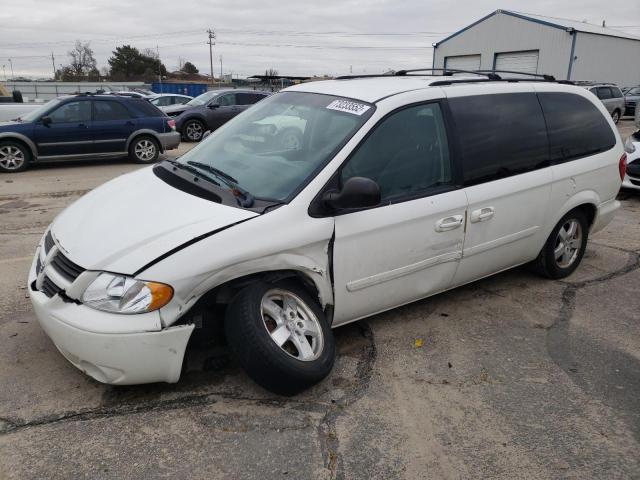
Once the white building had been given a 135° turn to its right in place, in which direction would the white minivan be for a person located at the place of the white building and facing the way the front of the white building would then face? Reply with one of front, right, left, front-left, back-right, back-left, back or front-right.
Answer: back

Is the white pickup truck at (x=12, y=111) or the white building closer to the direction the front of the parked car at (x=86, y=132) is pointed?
the white pickup truck

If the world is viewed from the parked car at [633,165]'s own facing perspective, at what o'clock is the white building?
The white building is roughly at 4 o'clock from the parked car.

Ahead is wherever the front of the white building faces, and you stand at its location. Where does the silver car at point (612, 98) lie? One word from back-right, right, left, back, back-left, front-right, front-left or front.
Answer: front-left

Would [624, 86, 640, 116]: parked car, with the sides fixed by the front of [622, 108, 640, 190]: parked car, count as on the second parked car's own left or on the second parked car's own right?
on the second parked car's own right

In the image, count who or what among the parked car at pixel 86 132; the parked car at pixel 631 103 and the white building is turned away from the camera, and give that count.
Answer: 0

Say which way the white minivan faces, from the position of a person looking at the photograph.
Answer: facing the viewer and to the left of the viewer

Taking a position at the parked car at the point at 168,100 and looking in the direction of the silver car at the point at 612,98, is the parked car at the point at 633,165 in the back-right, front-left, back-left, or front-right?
front-right

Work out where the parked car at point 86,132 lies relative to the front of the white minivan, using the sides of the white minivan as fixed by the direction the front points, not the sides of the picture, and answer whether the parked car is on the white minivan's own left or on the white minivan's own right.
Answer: on the white minivan's own right

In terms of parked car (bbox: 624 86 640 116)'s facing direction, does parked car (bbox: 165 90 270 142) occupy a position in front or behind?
in front

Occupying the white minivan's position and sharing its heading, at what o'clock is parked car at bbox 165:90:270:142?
The parked car is roughly at 4 o'clock from the white minivan.

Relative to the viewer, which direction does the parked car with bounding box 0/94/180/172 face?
to the viewer's left
